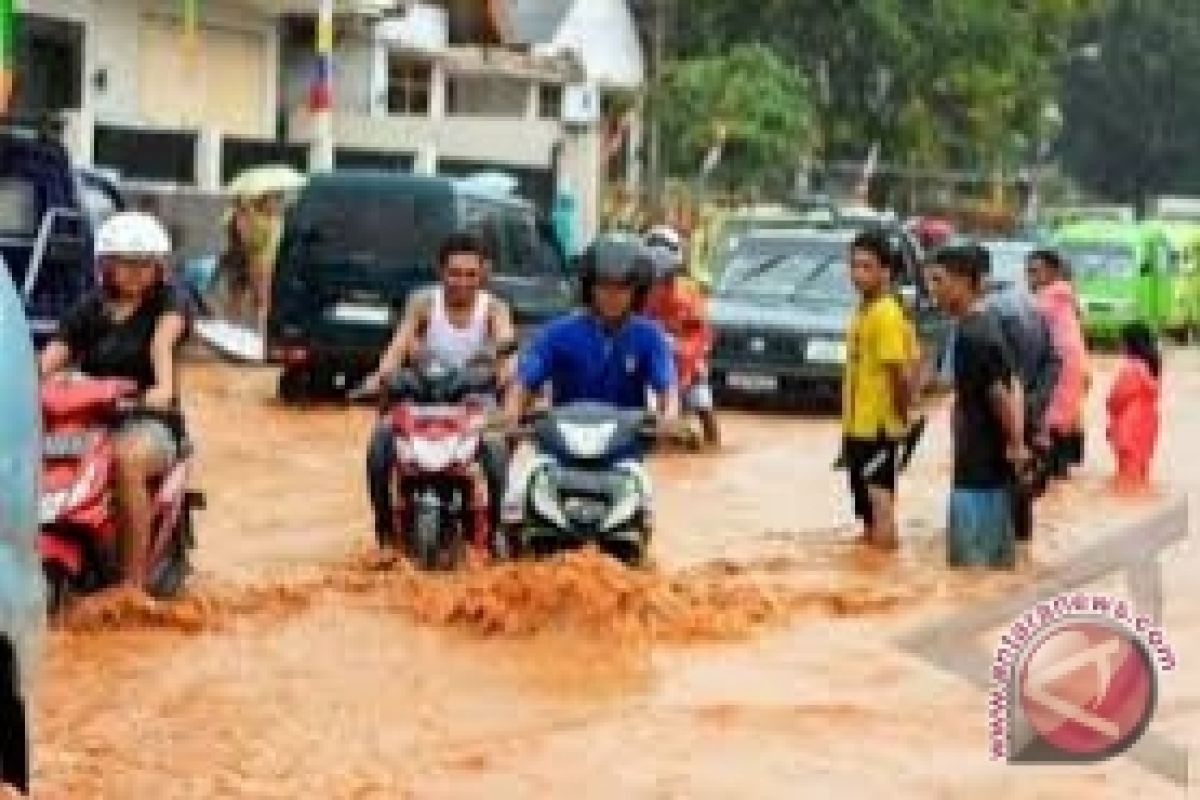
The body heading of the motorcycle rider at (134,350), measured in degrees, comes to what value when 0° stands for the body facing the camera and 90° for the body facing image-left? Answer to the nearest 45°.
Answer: approximately 45°

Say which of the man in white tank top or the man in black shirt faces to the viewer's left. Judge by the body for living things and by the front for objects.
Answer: the man in black shirt

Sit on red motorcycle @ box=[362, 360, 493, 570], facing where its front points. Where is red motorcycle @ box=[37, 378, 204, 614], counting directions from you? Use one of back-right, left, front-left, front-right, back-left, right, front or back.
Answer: front-right

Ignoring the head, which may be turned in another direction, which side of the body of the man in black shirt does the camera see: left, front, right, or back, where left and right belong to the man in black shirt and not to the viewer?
left

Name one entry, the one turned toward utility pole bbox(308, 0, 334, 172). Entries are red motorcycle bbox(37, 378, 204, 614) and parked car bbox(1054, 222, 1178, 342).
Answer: the parked car

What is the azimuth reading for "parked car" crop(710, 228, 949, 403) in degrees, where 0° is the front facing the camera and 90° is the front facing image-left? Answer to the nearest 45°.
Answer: approximately 45°

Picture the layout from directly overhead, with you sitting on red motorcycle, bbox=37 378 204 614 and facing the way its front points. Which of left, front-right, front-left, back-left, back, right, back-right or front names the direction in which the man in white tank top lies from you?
back

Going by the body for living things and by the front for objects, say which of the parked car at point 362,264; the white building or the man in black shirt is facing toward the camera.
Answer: the white building

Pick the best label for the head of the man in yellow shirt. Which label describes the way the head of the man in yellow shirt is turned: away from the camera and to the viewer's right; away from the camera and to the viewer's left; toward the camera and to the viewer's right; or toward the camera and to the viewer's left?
toward the camera and to the viewer's left

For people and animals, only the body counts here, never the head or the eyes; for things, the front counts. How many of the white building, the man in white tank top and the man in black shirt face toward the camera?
2

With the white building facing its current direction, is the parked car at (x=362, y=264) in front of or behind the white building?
in front
